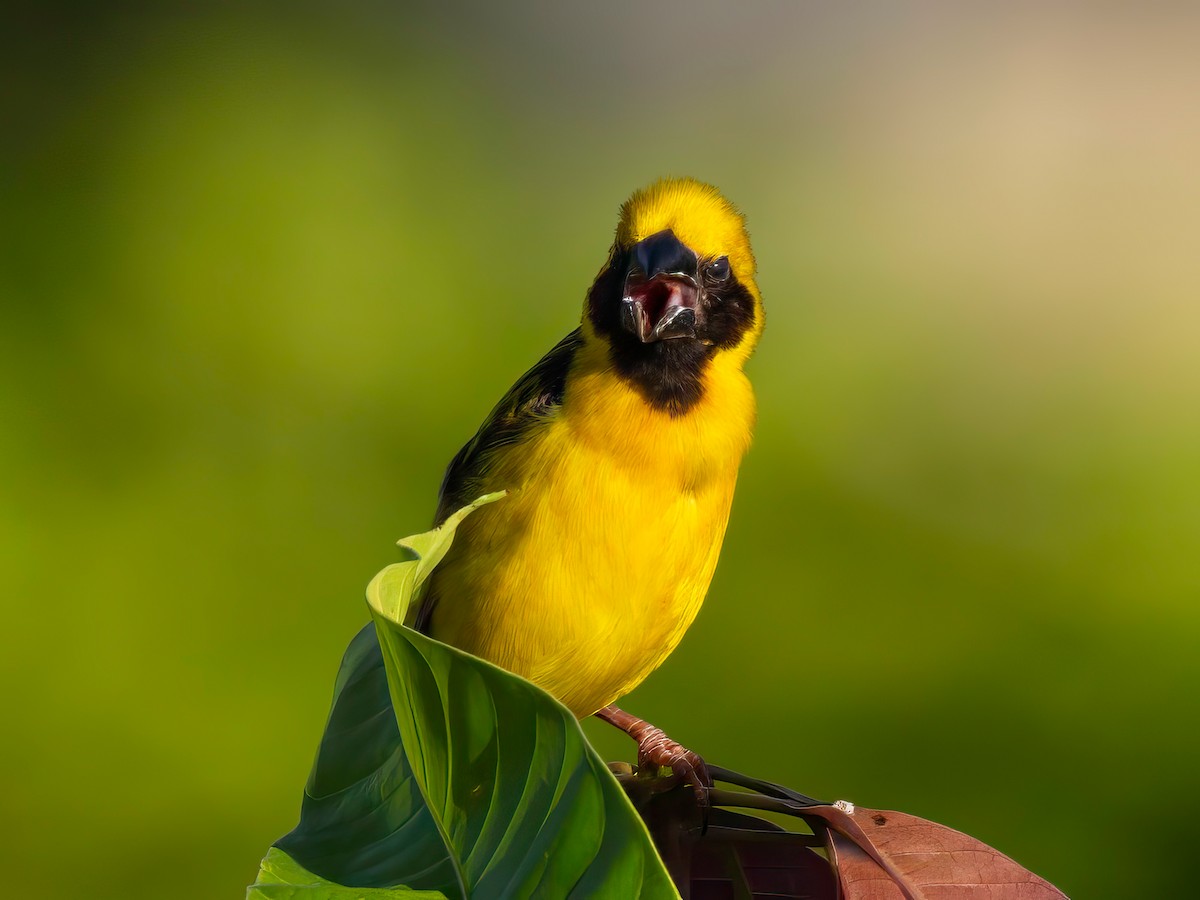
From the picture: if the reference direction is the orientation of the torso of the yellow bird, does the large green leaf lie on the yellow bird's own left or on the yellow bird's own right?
on the yellow bird's own right

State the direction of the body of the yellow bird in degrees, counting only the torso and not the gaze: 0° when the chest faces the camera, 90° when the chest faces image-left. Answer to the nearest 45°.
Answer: approximately 315°

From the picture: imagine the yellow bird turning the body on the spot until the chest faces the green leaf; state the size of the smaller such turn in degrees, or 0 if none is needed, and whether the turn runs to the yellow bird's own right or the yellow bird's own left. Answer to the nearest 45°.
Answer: approximately 45° to the yellow bird's own right
